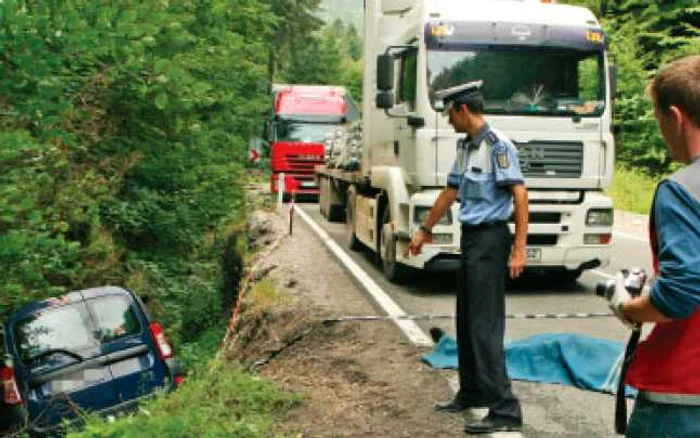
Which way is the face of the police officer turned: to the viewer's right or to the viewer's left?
to the viewer's left

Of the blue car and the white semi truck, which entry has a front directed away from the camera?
the blue car

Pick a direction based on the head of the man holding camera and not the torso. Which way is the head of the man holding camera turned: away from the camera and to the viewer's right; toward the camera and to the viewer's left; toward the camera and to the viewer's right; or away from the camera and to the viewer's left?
away from the camera and to the viewer's left

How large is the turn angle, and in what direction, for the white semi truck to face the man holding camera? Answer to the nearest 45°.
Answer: approximately 45° to its right

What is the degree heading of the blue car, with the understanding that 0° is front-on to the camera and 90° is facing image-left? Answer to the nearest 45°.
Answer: approximately 180°

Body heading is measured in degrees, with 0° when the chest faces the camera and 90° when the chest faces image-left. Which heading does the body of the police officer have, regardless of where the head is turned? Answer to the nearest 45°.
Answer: approximately 45°

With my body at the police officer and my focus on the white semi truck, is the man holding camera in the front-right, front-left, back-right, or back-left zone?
back-right

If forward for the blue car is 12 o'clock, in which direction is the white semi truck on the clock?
The white semi truck is roughly at 3 o'clock from the blue car.

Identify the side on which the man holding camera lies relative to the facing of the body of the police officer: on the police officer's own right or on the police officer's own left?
on the police officer's own left

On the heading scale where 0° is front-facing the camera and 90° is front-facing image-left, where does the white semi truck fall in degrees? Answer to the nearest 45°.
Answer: approximately 315°

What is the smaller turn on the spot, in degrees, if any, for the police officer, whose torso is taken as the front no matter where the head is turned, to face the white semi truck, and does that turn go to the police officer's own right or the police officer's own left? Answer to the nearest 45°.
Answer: approximately 135° to the police officer's own right

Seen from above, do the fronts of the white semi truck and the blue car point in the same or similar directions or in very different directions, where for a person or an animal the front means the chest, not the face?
very different directions
